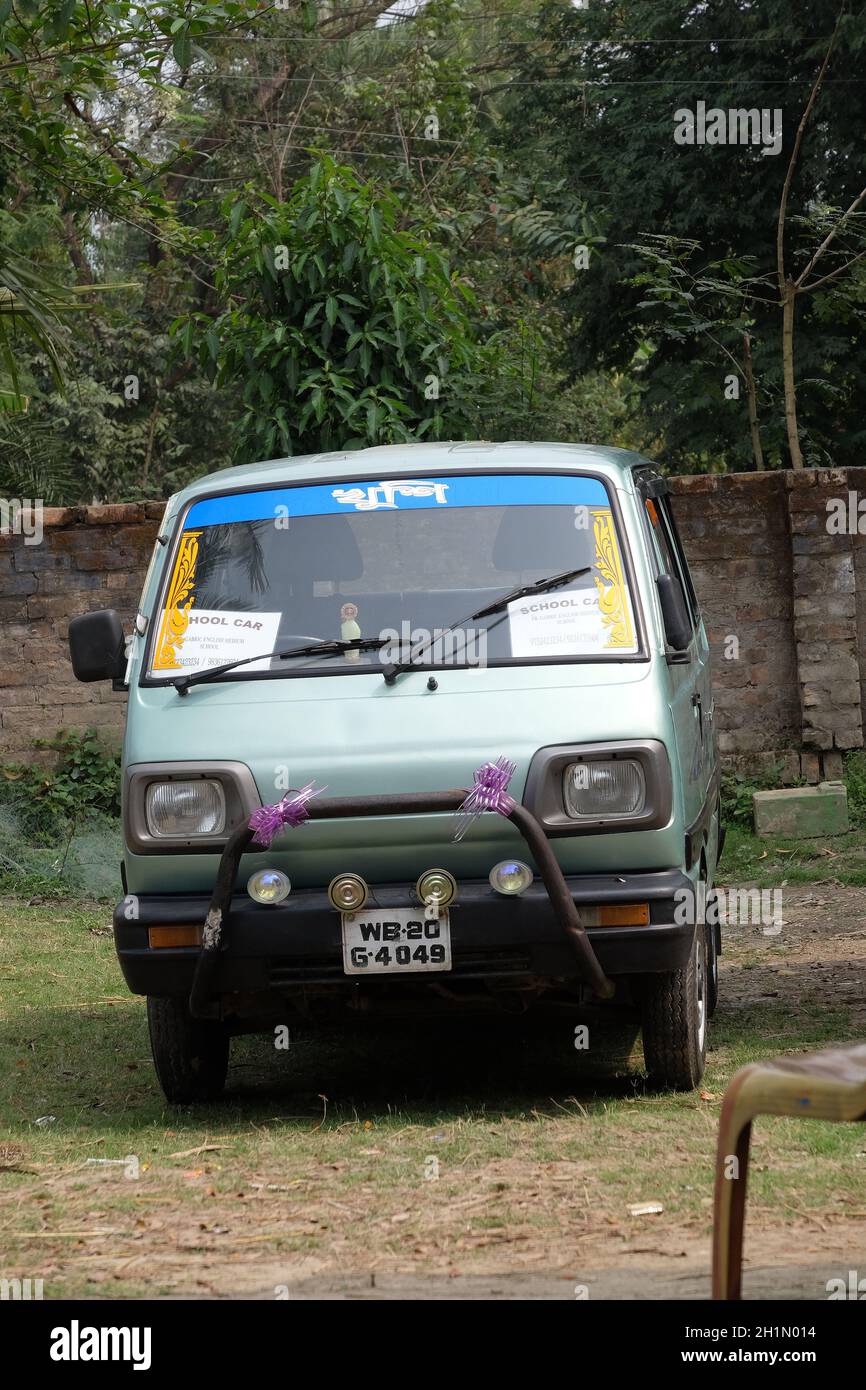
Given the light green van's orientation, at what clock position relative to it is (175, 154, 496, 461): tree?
The tree is roughly at 6 o'clock from the light green van.

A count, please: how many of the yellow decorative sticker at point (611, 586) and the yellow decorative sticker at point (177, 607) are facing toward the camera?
2

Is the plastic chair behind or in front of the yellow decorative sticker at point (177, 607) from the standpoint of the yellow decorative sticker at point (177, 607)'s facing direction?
in front

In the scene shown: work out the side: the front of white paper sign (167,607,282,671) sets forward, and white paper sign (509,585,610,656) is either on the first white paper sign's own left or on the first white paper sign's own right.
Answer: on the first white paper sign's own left

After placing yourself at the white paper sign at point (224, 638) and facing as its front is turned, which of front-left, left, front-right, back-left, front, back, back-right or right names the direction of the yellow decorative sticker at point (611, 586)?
left

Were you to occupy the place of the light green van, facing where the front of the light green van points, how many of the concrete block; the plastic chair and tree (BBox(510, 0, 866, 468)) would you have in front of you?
1

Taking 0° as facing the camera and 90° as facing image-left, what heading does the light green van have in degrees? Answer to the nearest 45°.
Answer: approximately 0°

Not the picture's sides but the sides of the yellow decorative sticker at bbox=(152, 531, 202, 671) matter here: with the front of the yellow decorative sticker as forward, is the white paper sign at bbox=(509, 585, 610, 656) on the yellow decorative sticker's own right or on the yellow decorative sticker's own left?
on the yellow decorative sticker's own left

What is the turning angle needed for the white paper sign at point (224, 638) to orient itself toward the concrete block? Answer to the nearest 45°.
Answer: approximately 135° to its left

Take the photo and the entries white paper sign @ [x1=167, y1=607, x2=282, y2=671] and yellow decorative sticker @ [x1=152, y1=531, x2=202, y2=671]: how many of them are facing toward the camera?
2
